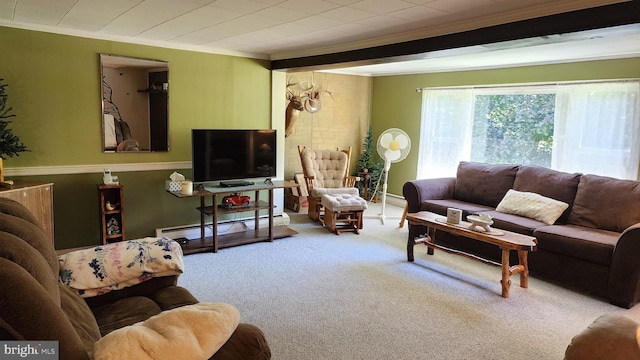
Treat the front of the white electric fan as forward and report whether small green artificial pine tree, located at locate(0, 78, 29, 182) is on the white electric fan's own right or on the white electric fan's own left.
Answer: on the white electric fan's own right

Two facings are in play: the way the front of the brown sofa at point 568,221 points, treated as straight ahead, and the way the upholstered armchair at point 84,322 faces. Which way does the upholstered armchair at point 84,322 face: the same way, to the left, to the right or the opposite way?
the opposite way

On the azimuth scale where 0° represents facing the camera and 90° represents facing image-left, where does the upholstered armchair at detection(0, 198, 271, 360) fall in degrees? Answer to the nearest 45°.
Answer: approximately 270°

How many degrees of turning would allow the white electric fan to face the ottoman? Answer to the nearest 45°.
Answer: approximately 45° to its right

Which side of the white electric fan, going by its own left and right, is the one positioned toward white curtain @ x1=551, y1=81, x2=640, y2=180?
left

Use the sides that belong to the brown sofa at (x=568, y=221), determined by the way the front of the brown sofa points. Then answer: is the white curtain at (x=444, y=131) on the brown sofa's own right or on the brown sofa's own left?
on the brown sofa's own right

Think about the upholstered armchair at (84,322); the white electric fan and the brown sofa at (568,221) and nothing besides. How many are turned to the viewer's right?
1

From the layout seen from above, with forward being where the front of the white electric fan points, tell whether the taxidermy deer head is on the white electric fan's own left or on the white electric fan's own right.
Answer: on the white electric fan's own right

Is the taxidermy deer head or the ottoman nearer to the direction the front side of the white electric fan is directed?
the ottoman

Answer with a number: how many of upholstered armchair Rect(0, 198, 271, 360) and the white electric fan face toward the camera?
1

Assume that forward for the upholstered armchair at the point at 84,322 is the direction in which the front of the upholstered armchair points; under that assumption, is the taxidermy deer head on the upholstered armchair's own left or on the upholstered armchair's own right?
on the upholstered armchair's own left

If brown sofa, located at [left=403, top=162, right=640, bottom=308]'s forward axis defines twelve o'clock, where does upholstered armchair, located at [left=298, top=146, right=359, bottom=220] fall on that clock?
The upholstered armchair is roughly at 2 o'clock from the brown sofa.

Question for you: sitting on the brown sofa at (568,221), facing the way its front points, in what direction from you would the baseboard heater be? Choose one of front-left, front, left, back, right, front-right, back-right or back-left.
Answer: front-right

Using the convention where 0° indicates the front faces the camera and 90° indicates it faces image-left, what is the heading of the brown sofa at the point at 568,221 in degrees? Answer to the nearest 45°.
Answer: approximately 45°

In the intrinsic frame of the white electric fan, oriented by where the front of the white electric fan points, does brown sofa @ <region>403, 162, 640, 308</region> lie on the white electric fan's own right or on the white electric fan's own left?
on the white electric fan's own left

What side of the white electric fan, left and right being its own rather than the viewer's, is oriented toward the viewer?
front

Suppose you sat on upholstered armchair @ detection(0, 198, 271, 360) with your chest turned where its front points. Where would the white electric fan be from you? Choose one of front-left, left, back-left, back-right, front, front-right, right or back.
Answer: front-left
